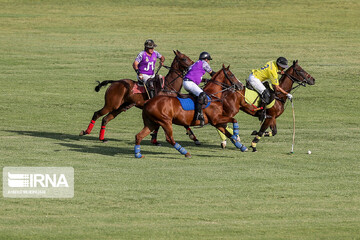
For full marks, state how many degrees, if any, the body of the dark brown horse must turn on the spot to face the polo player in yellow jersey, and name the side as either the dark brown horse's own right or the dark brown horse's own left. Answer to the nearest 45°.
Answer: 0° — it already faces them

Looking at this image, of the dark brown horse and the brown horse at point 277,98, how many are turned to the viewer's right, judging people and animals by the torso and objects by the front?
2

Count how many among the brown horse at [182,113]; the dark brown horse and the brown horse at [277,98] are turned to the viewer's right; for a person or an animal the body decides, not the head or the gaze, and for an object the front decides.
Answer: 3

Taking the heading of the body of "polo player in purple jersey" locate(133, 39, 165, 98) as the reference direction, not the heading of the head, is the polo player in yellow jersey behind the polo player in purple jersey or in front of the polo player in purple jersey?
in front

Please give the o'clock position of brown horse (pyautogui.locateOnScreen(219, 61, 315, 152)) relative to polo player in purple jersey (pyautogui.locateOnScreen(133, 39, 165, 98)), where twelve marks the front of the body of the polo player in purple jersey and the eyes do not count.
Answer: The brown horse is roughly at 11 o'clock from the polo player in purple jersey.

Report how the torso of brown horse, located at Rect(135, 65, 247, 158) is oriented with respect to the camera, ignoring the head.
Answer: to the viewer's right

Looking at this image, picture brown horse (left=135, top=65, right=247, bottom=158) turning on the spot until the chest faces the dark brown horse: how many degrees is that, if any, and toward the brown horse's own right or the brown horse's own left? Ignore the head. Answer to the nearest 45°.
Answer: approximately 135° to the brown horse's own left

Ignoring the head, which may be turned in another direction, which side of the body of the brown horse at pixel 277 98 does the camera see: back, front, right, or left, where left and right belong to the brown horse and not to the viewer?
right

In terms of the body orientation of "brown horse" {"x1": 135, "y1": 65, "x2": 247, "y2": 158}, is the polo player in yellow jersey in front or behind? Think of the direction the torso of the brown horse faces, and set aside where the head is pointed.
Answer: in front

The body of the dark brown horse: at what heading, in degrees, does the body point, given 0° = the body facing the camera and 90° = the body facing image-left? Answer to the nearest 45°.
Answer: approximately 270°
